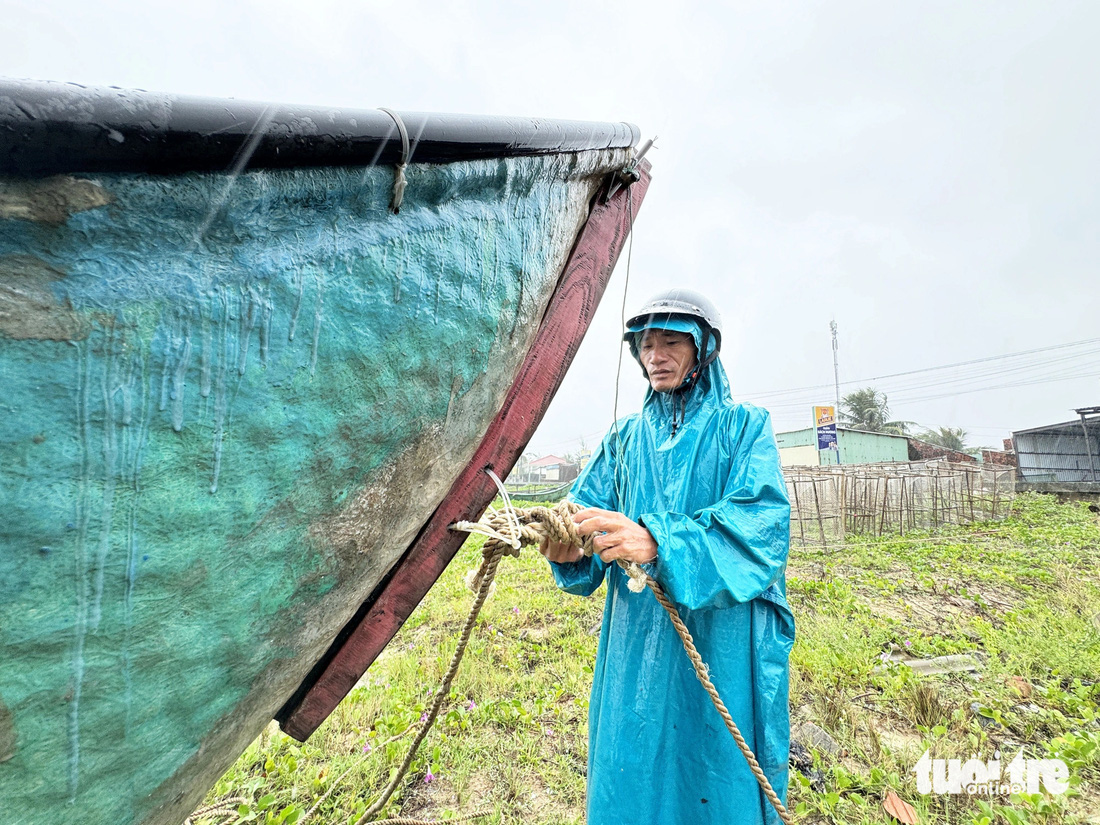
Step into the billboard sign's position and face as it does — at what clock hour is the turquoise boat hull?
The turquoise boat hull is roughly at 12 o'clock from the billboard sign.

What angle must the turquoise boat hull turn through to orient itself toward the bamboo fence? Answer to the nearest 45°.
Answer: approximately 45° to its left

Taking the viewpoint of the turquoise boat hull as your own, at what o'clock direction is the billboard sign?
The billboard sign is roughly at 11 o'clock from the turquoise boat hull.

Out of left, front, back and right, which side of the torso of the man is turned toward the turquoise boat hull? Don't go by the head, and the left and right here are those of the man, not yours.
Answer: front

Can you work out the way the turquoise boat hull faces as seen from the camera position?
facing to the right of the viewer

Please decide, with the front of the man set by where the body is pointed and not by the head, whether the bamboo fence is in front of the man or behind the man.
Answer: behind

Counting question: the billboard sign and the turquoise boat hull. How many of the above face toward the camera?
1

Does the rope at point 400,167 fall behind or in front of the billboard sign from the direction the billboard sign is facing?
in front

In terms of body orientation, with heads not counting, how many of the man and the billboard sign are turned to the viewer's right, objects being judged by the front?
0

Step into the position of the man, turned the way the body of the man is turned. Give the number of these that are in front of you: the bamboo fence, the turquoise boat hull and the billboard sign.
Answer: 1

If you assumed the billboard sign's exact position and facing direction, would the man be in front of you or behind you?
in front

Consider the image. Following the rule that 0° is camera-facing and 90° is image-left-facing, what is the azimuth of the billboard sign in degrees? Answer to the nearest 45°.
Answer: approximately 0°

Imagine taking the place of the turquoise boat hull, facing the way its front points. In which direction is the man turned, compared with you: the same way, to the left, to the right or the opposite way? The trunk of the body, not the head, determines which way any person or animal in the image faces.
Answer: the opposite way
